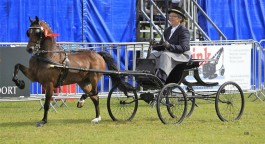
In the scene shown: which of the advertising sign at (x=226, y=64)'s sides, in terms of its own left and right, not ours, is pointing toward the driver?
front

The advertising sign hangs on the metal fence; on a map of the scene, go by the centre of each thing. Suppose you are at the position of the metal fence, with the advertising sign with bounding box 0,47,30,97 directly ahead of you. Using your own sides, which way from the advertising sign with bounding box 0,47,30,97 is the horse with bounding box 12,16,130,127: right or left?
left

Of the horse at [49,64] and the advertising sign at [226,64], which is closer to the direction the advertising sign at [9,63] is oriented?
the horse

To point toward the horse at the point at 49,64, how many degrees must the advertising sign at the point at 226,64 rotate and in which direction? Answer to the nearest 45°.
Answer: approximately 45° to its right

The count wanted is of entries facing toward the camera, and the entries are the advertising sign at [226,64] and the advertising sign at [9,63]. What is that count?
2

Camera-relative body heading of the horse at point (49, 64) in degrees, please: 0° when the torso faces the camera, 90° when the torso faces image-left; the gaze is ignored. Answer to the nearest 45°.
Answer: approximately 45°

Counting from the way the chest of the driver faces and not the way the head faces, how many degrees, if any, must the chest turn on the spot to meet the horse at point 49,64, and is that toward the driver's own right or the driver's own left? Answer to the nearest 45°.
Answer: approximately 45° to the driver's own right

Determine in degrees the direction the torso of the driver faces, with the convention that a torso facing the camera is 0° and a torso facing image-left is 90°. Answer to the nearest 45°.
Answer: approximately 45°

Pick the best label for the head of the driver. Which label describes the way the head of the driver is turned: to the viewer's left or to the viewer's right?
to the viewer's left

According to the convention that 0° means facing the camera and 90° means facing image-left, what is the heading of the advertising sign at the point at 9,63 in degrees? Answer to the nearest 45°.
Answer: approximately 0°
